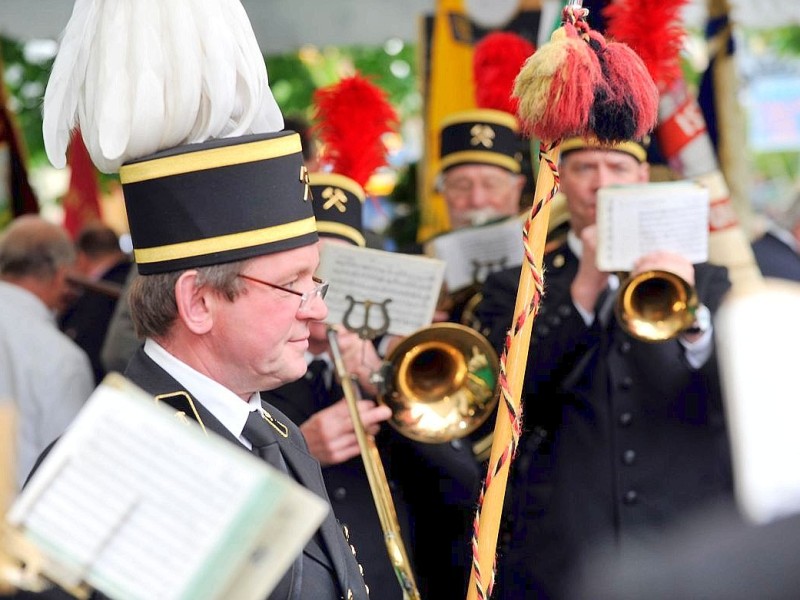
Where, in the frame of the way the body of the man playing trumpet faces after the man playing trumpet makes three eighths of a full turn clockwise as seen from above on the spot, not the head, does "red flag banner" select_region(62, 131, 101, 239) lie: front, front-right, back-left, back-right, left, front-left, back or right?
front

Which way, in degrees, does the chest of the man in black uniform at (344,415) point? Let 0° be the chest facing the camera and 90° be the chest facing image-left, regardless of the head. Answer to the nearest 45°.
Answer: approximately 0°

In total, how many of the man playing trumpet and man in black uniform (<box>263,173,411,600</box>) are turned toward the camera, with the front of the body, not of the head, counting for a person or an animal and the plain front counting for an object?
2

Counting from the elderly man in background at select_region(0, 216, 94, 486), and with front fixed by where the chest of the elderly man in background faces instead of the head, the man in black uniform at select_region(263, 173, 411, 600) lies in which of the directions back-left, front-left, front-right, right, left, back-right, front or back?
right

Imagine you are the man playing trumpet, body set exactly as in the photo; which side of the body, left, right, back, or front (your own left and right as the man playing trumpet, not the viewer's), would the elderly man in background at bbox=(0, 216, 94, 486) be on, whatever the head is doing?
right

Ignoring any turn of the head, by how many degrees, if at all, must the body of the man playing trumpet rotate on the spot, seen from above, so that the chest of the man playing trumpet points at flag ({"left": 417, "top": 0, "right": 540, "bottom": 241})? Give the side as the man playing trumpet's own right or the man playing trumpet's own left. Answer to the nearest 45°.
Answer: approximately 180°

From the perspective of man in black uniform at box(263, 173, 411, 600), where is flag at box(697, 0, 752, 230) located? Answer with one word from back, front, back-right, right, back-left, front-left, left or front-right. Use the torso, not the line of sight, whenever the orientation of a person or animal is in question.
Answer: back-left

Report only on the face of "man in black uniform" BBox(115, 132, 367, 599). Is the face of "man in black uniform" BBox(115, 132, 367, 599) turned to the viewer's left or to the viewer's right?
to the viewer's right

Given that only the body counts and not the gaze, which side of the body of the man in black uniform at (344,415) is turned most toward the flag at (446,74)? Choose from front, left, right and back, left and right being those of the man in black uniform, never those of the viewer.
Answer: back

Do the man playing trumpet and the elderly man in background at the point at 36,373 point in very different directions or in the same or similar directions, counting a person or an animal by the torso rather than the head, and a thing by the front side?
very different directions

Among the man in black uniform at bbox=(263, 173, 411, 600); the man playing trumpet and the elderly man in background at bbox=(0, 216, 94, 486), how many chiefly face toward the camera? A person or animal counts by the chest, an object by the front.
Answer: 2
